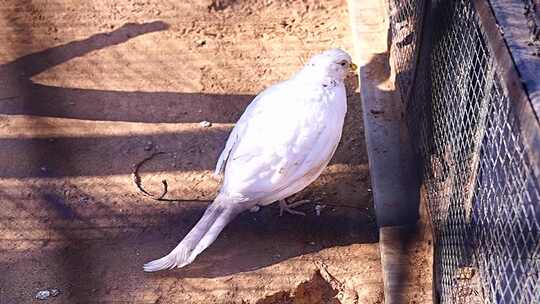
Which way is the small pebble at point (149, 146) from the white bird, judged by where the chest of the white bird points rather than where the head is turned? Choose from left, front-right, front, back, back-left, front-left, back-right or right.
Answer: back-left

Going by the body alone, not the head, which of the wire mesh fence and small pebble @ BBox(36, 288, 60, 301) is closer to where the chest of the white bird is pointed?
the wire mesh fence

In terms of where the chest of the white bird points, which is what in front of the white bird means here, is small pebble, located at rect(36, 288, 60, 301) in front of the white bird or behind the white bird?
behind

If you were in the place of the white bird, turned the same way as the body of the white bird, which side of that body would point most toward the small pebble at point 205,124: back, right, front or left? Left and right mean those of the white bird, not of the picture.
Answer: left

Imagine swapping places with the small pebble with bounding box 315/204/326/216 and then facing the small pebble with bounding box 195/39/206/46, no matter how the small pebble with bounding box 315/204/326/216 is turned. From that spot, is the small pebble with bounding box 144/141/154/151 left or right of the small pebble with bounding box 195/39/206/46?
left

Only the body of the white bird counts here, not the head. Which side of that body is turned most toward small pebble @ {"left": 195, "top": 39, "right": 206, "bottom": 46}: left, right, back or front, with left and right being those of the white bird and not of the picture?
left

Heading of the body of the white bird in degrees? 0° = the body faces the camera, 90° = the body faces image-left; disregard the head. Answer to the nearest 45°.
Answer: approximately 270°

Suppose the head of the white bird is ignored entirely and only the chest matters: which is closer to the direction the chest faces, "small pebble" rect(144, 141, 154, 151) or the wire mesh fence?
the wire mesh fence
